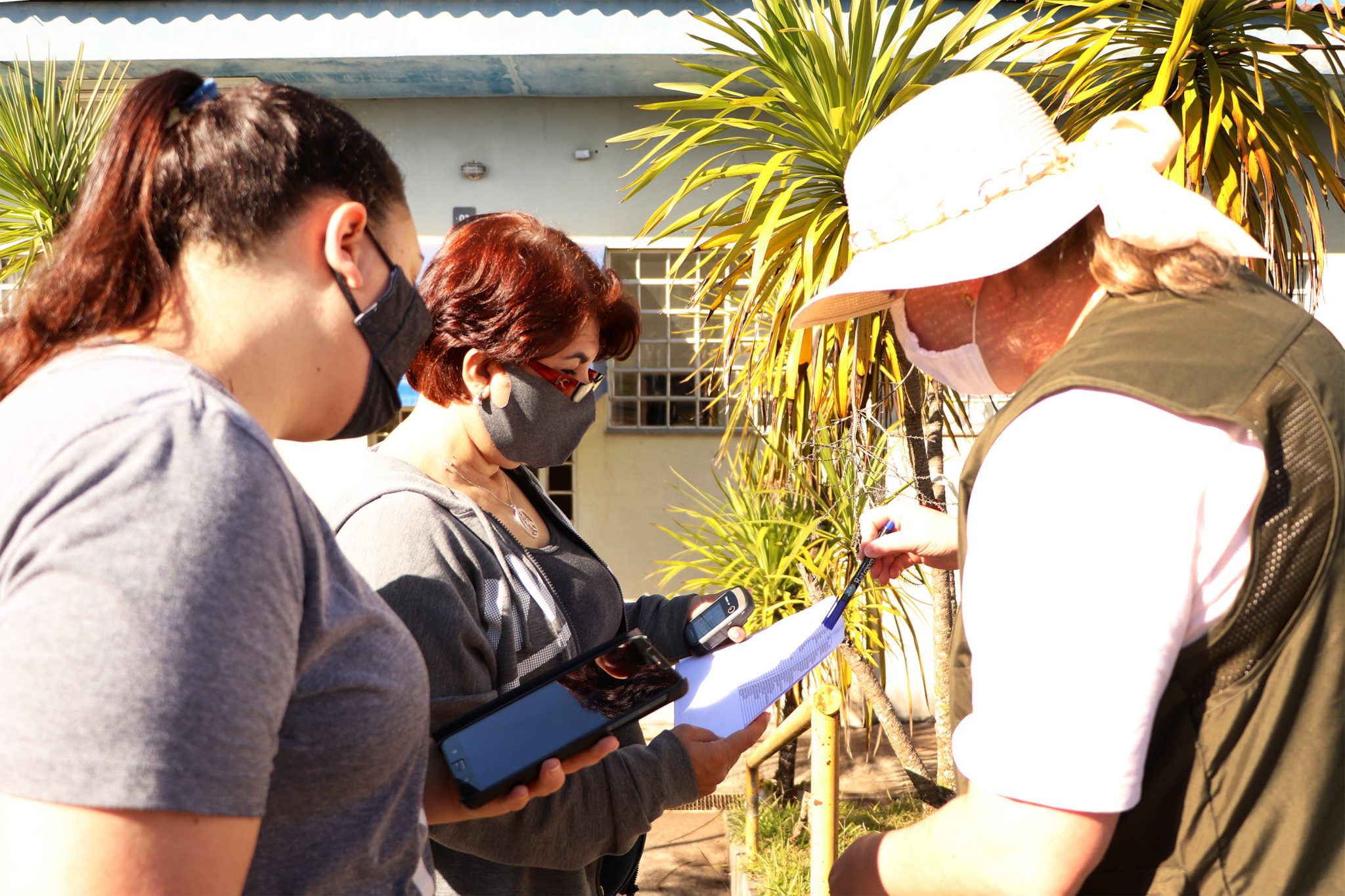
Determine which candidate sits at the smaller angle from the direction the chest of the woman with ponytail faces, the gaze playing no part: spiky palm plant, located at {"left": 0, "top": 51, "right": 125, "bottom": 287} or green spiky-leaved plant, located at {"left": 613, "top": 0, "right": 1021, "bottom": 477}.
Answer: the green spiky-leaved plant

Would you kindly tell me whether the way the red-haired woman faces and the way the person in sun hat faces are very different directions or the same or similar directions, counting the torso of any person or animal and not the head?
very different directions

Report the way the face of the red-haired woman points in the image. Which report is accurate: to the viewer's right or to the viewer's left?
to the viewer's right

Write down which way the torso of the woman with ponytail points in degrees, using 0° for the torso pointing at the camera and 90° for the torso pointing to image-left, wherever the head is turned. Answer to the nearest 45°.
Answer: approximately 270°

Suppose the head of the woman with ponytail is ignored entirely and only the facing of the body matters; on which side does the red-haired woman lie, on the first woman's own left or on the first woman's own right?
on the first woman's own left

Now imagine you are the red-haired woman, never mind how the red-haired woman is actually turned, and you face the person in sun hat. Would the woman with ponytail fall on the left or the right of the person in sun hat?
right

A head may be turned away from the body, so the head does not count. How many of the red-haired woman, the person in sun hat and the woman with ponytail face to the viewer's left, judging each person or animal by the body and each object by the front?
1

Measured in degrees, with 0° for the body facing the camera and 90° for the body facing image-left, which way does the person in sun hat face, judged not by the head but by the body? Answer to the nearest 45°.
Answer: approximately 90°

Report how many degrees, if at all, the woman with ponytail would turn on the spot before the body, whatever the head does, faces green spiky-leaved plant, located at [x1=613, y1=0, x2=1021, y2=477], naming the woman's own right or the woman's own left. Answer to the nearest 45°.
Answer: approximately 45° to the woman's own left

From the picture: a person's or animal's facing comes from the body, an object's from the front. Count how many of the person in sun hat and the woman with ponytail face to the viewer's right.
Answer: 1

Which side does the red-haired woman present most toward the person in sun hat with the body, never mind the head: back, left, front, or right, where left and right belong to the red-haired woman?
front

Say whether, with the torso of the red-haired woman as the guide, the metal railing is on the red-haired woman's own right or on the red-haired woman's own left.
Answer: on the red-haired woman's own left

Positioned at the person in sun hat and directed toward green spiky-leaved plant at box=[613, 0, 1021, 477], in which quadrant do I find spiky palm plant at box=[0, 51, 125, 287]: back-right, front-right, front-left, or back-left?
front-left
